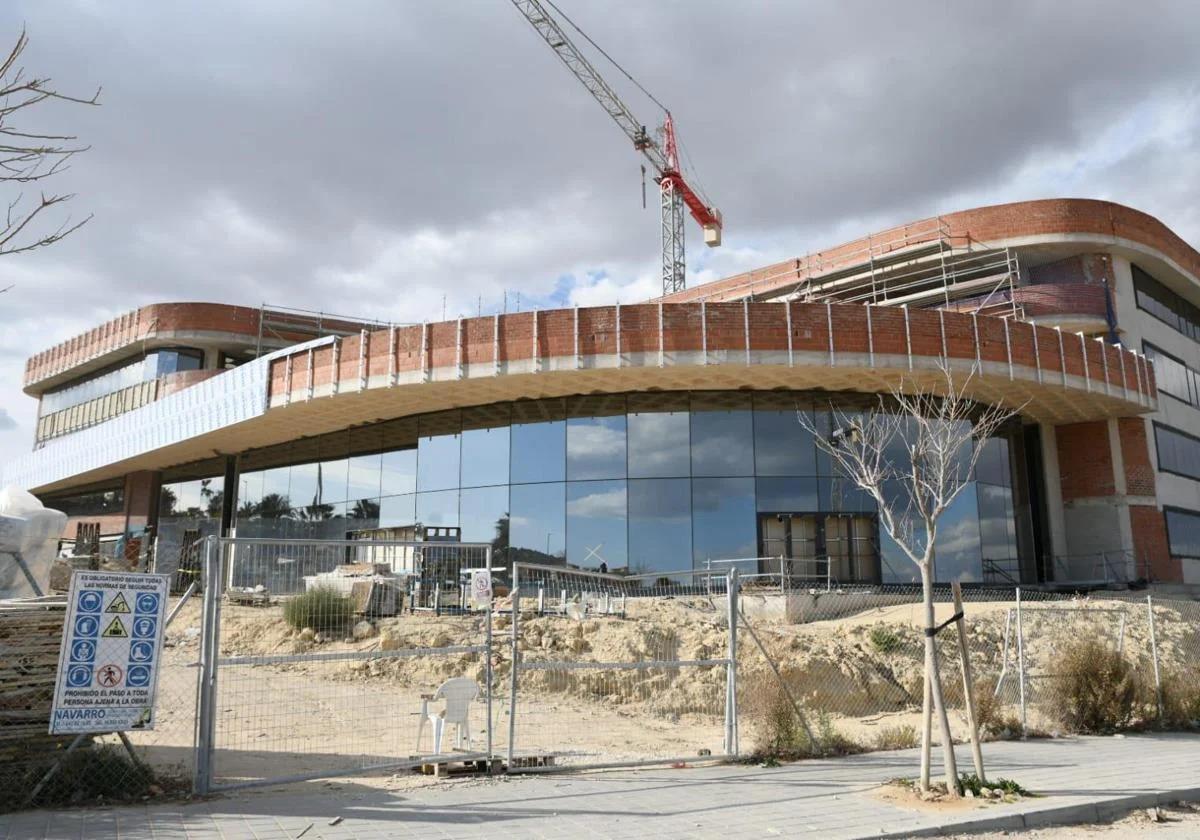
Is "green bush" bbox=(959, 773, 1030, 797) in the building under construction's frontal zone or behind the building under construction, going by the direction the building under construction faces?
frontal zone

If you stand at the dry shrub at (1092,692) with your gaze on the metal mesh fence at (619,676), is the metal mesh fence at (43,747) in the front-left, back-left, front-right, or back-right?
front-left

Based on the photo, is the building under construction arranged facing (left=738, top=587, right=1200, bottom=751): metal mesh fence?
yes

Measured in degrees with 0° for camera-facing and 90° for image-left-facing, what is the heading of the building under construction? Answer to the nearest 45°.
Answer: approximately 0°

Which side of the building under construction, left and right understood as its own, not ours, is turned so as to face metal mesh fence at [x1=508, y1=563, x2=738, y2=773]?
front

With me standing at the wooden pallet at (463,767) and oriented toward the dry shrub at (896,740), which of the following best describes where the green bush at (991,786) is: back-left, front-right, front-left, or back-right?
front-right

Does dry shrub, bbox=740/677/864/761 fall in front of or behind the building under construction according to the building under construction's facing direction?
in front

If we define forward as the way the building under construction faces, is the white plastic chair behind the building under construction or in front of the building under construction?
in front

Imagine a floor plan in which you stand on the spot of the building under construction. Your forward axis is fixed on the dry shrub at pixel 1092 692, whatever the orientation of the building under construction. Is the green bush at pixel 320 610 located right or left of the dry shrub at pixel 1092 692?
right

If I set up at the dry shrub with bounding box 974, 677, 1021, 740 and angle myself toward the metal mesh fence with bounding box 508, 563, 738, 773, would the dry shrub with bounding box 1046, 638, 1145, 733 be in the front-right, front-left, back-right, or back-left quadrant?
back-right

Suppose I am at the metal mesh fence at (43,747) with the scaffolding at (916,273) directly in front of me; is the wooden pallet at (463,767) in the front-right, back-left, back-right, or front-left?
front-right

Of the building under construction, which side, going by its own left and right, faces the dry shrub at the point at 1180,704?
front

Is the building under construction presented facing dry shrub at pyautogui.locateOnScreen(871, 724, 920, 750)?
yes
